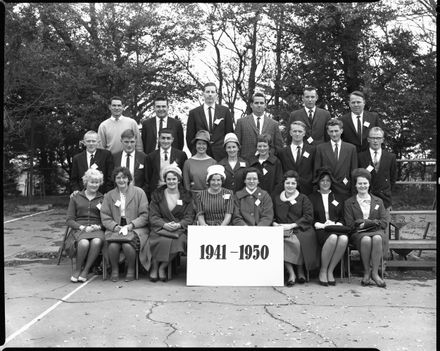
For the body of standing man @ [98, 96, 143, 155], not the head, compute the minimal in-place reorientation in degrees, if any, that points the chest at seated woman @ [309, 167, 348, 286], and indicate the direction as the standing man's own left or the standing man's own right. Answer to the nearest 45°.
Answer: approximately 45° to the standing man's own left

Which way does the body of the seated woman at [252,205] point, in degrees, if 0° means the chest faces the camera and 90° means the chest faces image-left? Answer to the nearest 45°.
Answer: approximately 0°

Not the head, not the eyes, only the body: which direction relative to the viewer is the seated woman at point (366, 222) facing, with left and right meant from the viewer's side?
facing the viewer

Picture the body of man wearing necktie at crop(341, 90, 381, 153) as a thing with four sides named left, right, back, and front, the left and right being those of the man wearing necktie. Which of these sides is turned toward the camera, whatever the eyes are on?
front

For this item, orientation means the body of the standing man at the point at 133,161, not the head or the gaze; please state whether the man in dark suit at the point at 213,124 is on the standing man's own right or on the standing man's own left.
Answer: on the standing man's own left

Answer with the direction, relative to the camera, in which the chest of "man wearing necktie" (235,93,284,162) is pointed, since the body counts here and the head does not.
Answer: toward the camera

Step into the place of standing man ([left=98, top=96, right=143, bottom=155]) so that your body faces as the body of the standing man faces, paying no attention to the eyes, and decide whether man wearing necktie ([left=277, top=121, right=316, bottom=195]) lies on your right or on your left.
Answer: on your left
